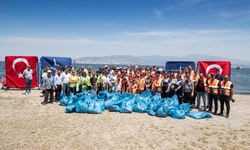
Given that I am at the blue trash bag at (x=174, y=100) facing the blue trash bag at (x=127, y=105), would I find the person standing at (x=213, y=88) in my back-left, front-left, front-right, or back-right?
back-left

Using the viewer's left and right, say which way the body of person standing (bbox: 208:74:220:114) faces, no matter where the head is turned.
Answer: facing the viewer

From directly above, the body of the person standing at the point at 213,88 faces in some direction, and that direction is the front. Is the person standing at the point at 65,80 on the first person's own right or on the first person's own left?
on the first person's own right

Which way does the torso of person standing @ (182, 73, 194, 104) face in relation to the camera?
toward the camera

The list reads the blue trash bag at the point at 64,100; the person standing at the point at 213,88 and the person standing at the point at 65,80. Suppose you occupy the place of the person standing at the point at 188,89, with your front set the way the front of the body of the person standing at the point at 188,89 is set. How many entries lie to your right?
2

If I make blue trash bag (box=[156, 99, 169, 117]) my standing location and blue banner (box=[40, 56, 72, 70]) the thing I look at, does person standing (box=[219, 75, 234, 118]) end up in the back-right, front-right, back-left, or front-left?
back-right

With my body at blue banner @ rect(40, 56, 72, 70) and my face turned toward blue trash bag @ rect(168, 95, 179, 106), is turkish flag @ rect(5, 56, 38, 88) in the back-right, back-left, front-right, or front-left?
back-right

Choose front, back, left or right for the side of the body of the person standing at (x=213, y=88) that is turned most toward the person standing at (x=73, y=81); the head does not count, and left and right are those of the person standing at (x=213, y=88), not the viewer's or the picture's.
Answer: right

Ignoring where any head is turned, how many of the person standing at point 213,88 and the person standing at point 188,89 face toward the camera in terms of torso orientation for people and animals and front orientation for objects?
2

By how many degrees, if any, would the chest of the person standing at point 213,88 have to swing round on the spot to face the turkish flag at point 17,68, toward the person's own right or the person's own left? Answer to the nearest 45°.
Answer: approximately 90° to the person's own right

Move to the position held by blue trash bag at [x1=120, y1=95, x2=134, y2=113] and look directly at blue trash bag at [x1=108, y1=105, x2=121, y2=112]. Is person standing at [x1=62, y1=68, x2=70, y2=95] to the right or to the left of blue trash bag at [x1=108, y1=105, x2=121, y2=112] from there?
right

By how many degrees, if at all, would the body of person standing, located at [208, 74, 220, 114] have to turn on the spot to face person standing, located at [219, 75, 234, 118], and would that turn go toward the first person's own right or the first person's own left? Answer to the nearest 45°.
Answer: approximately 45° to the first person's own left

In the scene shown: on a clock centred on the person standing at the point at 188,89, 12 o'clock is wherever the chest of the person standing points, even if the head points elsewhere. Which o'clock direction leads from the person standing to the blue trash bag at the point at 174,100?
The blue trash bag is roughly at 2 o'clock from the person standing.
